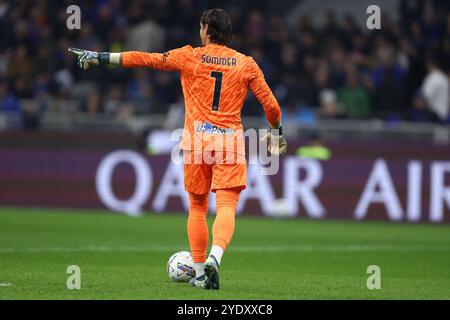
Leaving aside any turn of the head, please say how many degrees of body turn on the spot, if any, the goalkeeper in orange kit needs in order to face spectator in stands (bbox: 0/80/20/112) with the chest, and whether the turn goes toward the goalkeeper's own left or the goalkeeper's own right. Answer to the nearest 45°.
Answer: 0° — they already face them

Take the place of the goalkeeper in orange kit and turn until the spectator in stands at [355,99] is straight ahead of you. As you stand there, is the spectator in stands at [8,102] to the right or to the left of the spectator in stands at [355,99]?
left

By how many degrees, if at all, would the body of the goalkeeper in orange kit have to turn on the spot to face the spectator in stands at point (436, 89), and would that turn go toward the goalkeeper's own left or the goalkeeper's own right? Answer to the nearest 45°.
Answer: approximately 45° to the goalkeeper's own right

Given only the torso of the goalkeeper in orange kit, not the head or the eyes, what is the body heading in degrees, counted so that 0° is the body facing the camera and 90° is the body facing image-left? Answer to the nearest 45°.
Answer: approximately 180°
